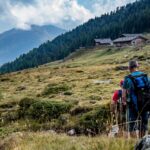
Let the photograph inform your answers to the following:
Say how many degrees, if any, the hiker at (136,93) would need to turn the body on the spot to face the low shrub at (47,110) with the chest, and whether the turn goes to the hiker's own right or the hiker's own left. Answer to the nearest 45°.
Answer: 0° — they already face it

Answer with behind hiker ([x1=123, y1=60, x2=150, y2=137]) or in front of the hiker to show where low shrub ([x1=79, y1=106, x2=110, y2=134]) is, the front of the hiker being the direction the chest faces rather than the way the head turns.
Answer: in front

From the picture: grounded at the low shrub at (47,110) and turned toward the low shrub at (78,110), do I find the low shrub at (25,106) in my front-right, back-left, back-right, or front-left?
back-left

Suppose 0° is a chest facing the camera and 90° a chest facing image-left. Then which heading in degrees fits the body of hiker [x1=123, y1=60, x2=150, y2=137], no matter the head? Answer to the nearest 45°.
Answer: approximately 135°
